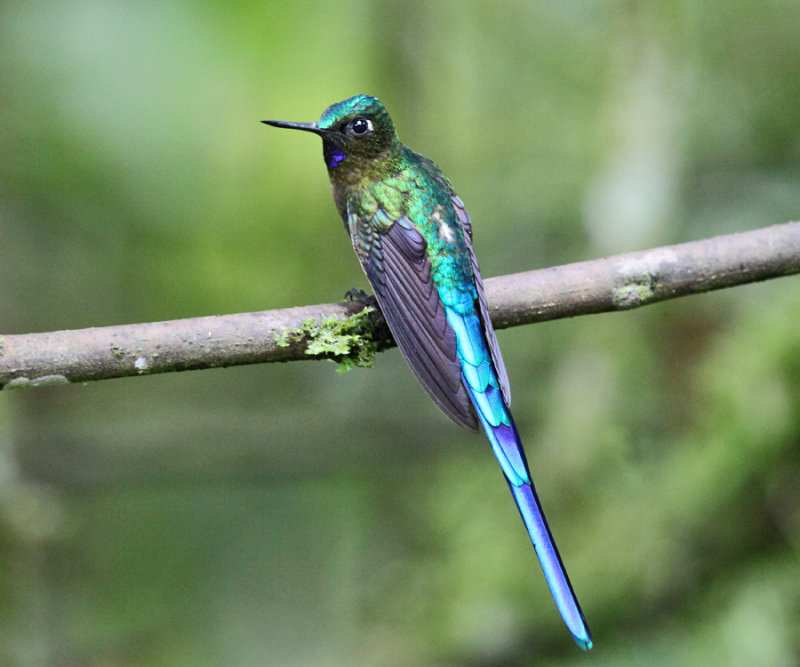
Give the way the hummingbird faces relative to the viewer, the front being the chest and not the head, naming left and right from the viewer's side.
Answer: facing away from the viewer and to the left of the viewer
